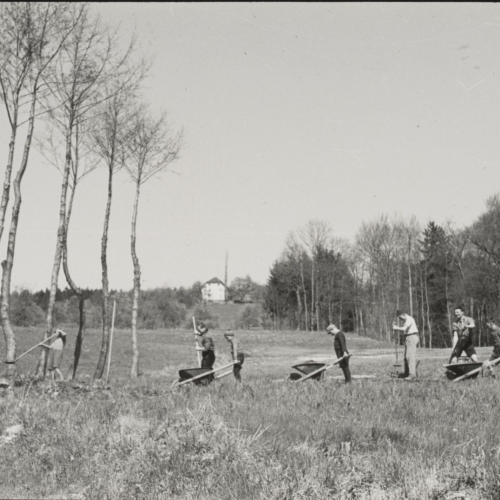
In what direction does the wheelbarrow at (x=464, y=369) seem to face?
to the viewer's left

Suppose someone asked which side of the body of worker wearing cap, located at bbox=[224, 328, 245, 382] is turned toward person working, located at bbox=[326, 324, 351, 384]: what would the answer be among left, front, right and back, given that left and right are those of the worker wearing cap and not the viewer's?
back

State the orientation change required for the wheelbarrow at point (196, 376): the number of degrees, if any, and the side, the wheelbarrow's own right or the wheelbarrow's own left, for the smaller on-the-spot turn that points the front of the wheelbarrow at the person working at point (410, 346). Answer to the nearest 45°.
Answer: approximately 180°

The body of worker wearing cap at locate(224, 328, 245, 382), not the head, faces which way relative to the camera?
to the viewer's left

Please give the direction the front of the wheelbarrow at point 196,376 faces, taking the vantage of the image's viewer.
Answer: facing to the left of the viewer

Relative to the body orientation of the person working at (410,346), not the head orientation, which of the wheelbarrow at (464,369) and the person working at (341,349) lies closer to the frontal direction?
the person working

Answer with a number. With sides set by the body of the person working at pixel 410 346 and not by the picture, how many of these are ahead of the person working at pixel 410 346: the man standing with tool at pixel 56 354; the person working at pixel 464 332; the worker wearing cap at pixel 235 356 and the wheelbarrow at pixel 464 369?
2

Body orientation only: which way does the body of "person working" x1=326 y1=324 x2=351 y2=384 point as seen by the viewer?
to the viewer's left

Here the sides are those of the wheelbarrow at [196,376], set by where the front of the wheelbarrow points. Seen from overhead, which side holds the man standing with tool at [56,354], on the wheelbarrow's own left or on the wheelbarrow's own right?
on the wheelbarrow's own right

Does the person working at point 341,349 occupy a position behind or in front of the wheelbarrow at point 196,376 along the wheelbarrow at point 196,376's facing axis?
behind

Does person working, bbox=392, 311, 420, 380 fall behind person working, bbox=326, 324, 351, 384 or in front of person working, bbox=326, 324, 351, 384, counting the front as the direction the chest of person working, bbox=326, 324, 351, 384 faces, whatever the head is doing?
behind

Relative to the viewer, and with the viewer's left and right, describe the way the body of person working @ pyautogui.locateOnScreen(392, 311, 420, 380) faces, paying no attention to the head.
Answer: facing to the left of the viewer
